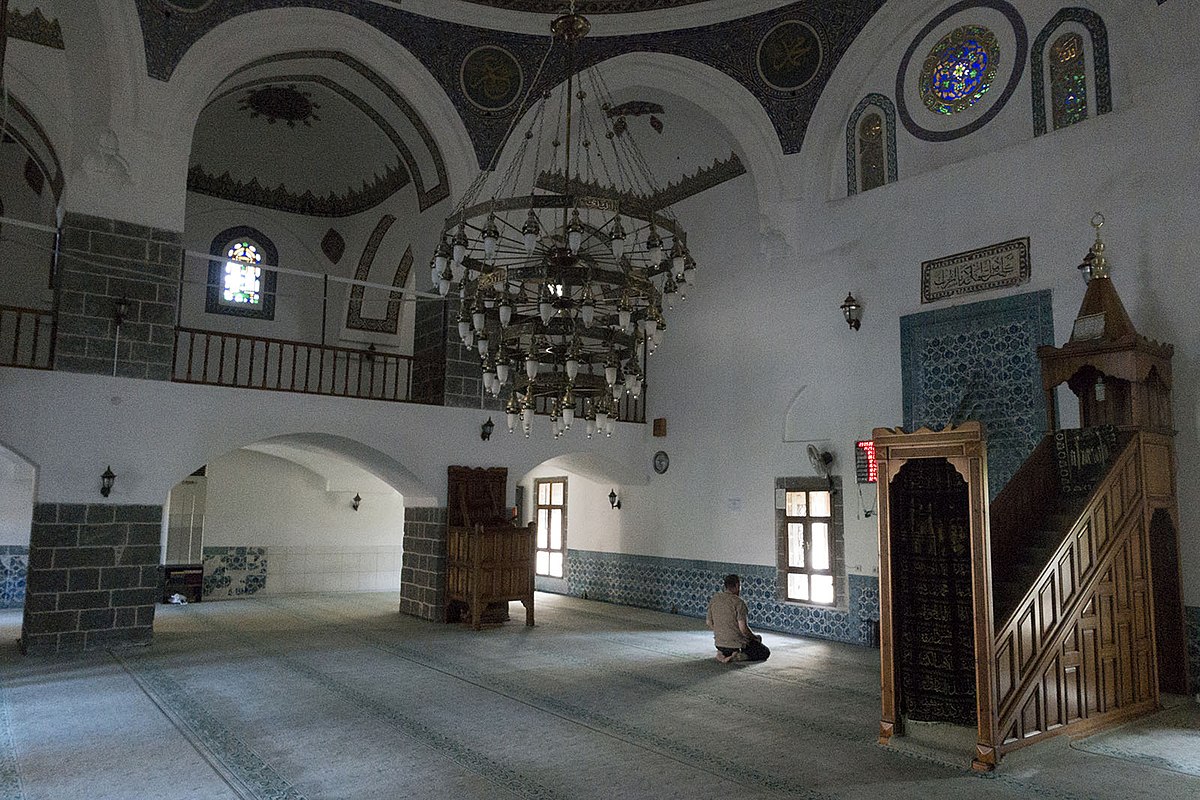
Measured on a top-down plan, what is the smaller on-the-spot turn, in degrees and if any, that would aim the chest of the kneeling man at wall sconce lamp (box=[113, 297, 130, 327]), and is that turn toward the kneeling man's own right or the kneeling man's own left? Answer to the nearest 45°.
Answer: approximately 135° to the kneeling man's own left

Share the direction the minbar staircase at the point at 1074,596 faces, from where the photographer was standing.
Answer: facing the viewer and to the left of the viewer

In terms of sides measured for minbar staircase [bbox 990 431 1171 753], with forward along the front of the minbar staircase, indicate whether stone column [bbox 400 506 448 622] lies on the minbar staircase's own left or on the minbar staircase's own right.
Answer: on the minbar staircase's own right

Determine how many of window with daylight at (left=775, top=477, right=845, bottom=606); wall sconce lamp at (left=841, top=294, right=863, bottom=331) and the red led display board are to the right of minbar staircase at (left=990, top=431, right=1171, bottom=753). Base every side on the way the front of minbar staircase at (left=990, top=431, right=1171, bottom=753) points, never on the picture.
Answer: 3

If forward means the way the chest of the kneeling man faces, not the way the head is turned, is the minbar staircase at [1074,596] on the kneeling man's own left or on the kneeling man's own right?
on the kneeling man's own right

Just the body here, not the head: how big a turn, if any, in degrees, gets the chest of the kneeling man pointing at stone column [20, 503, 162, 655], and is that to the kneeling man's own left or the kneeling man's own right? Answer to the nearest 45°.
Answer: approximately 135° to the kneeling man's own left

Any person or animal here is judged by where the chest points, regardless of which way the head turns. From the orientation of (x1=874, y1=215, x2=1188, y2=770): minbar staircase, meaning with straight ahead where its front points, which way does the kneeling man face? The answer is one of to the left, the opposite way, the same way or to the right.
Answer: the opposite way

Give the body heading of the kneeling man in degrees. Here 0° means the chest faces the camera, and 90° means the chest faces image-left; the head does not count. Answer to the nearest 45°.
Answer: approximately 225°

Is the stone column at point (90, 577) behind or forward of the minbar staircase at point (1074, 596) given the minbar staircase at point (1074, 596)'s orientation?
forward

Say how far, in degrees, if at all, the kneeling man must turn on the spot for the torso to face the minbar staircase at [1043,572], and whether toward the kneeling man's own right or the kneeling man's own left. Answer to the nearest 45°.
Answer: approximately 90° to the kneeling man's own right

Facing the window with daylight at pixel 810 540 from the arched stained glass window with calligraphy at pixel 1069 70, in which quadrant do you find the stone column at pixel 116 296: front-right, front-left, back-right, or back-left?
front-left

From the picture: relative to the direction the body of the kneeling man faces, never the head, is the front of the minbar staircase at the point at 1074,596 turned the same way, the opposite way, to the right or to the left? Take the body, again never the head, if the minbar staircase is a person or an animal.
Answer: the opposite way
